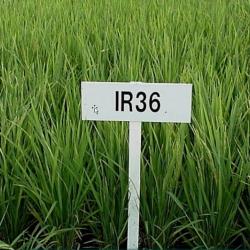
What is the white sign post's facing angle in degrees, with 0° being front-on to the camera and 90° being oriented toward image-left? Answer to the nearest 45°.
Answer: approximately 0°
